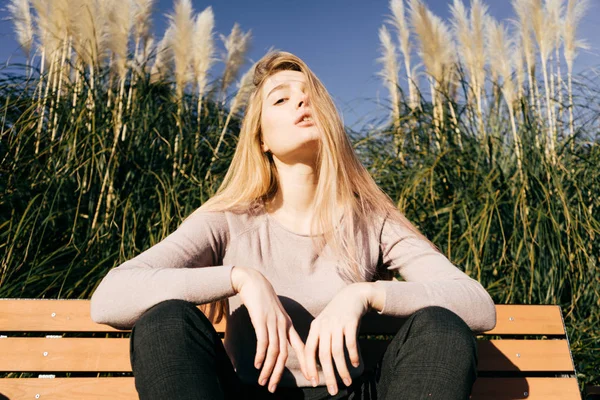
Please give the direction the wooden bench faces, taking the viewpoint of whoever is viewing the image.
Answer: facing the viewer
